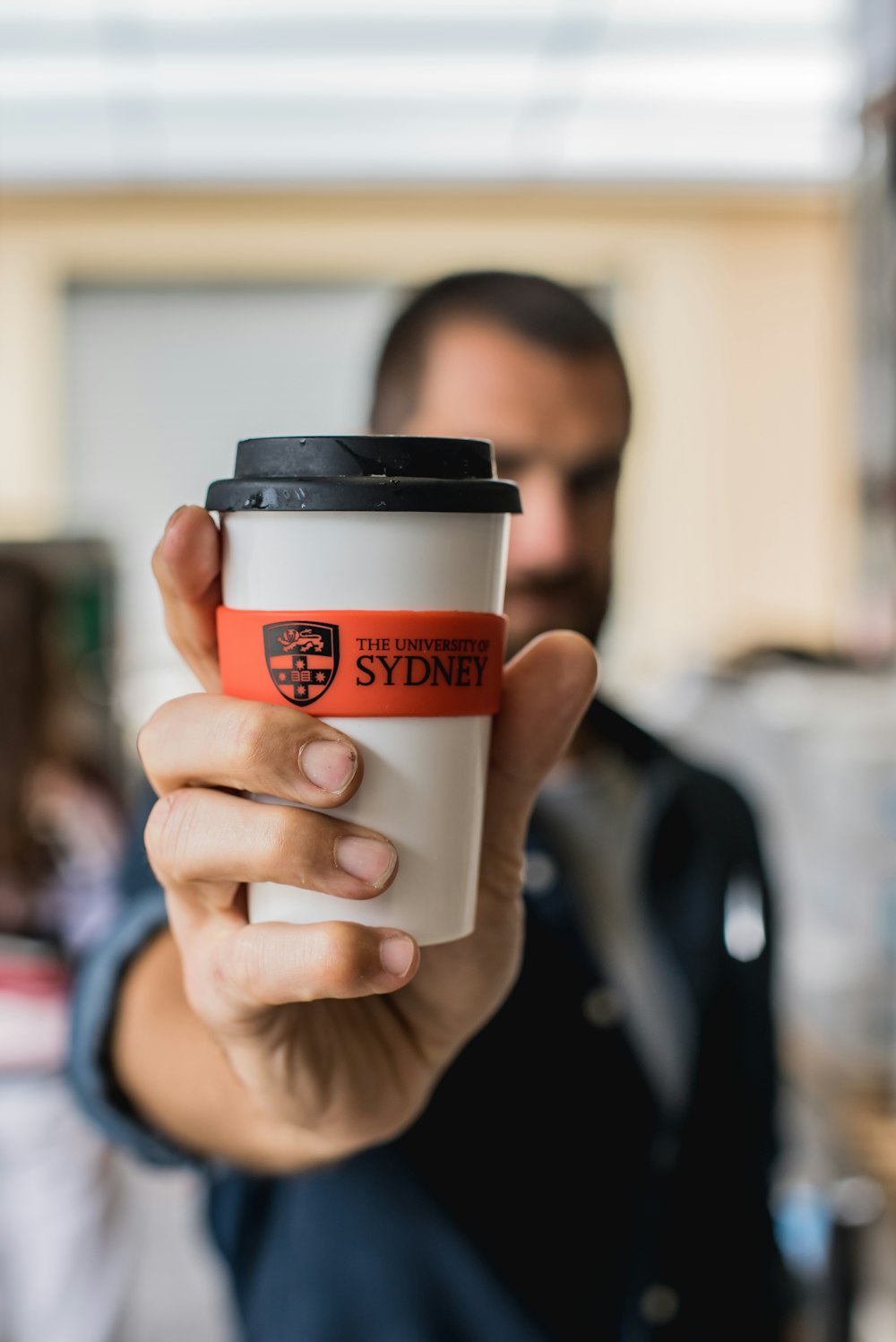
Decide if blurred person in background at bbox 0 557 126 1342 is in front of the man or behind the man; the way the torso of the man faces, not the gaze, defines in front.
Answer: behind

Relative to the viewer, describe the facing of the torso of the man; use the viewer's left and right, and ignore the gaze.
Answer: facing the viewer and to the right of the viewer
